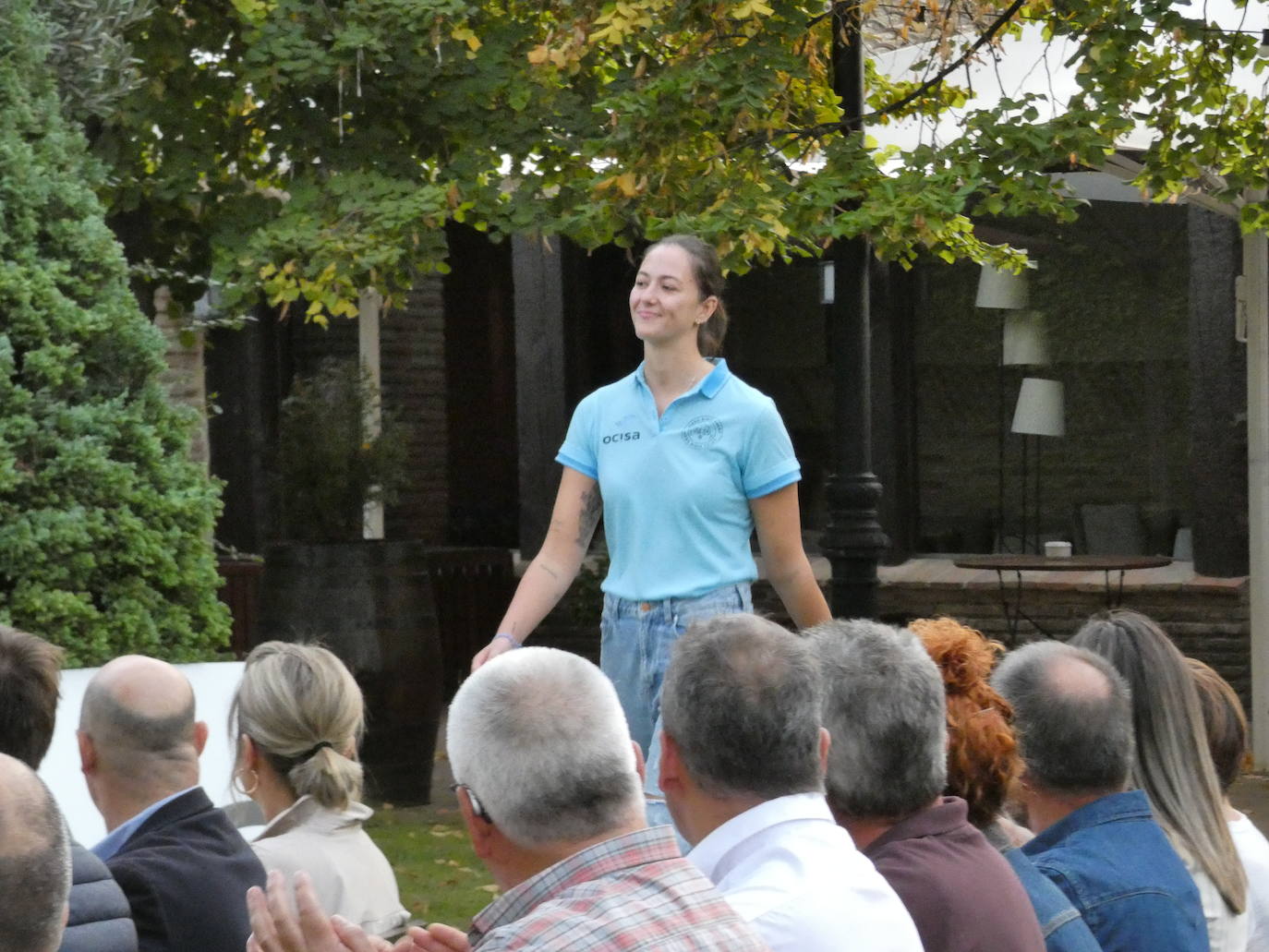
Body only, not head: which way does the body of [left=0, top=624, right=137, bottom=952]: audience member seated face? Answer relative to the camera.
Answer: away from the camera

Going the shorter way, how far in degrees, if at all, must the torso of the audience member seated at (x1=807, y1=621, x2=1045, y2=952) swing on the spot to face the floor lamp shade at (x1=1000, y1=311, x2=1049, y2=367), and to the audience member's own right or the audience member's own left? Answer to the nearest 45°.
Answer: approximately 45° to the audience member's own right

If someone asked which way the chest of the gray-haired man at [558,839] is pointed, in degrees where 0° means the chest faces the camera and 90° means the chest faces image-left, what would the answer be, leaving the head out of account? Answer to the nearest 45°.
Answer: approximately 135°

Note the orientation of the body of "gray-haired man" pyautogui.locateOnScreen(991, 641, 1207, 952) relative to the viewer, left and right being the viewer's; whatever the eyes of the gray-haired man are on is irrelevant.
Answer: facing away from the viewer and to the left of the viewer

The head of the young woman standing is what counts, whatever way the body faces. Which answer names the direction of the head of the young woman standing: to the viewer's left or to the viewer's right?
to the viewer's left

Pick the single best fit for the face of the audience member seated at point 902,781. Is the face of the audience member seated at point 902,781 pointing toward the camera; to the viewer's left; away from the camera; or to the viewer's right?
away from the camera

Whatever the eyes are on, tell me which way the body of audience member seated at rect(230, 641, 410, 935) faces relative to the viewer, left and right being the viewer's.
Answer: facing away from the viewer and to the left of the viewer

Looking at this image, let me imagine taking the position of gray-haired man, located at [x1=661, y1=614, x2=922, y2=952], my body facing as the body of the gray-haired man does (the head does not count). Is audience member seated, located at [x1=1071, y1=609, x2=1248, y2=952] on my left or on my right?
on my right

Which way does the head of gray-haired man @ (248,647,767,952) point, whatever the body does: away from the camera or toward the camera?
away from the camera

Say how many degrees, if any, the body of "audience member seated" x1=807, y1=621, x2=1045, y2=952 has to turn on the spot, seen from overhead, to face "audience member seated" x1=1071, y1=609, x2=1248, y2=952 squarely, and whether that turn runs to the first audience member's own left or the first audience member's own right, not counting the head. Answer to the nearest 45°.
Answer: approximately 90° to the first audience member's own right

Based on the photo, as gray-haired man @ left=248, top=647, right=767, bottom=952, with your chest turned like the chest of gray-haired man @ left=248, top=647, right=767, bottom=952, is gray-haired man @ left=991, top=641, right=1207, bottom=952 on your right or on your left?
on your right

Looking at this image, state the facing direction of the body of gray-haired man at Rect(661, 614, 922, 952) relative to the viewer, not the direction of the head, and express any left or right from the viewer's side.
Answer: facing away from the viewer and to the left of the viewer
